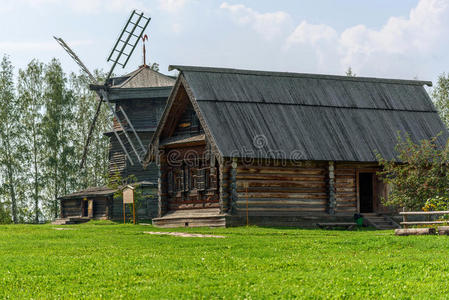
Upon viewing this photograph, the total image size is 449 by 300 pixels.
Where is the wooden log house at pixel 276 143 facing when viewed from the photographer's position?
facing the viewer and to the left of the viewer

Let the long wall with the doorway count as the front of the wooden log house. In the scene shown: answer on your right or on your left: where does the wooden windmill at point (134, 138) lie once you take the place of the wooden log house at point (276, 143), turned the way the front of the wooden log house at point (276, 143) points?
on your right

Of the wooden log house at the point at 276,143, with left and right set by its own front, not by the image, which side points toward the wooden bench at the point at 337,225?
left
